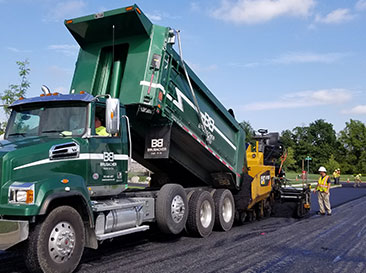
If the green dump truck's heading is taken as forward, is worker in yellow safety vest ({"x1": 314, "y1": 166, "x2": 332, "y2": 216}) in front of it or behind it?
behind

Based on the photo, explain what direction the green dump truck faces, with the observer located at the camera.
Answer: facing the viewer and to the left of the viewer
